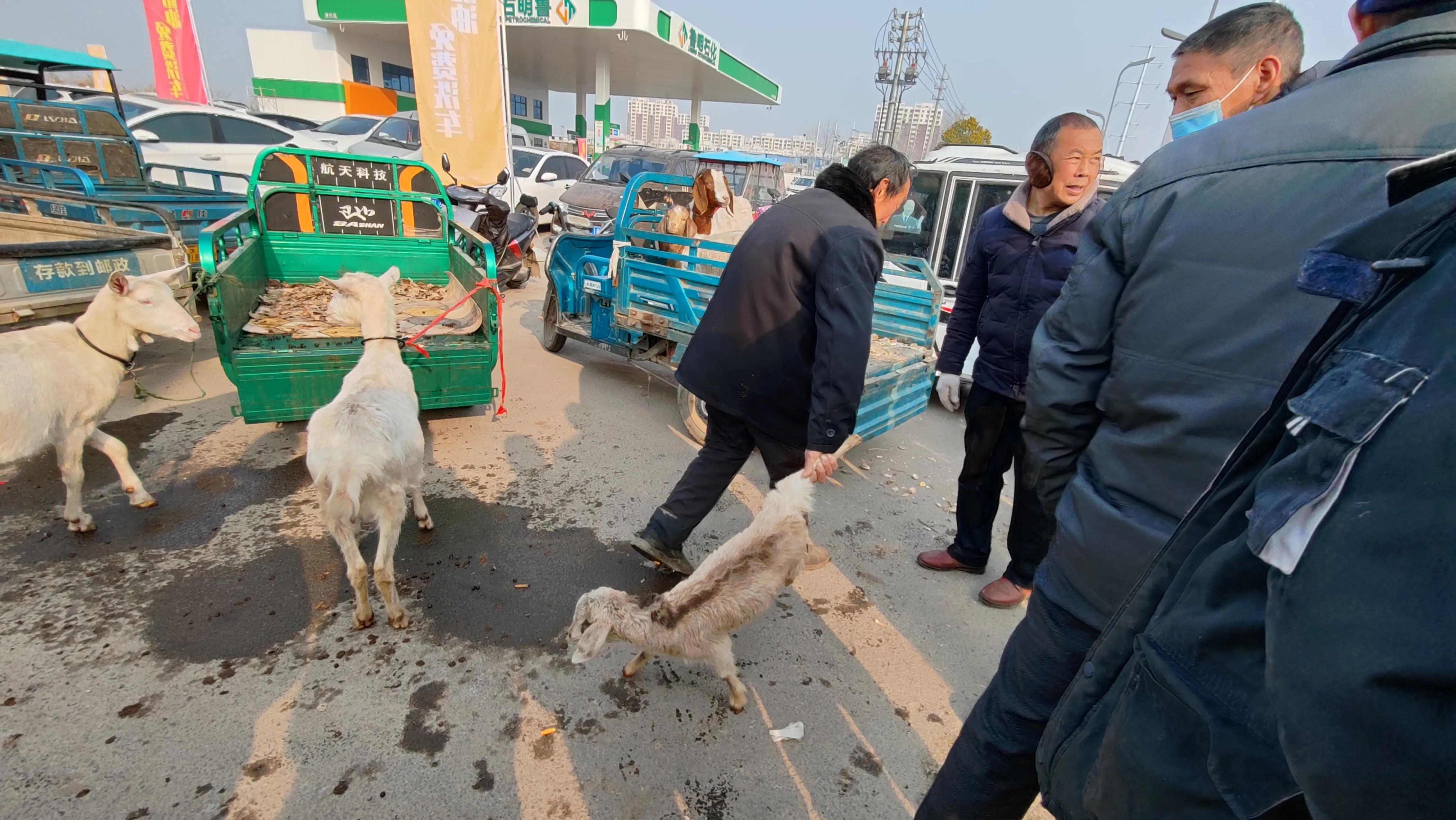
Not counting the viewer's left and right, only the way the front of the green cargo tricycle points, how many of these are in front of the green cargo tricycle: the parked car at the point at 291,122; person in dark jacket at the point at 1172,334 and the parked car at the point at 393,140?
2

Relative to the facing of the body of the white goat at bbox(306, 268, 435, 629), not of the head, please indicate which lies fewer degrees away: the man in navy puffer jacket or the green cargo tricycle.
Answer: the green cargo tricycle

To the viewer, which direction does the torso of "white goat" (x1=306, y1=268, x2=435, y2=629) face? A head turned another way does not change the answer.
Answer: away from the camera

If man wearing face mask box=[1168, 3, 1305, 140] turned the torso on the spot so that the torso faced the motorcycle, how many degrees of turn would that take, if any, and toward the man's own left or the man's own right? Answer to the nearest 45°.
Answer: approximately 45° to the man's own right

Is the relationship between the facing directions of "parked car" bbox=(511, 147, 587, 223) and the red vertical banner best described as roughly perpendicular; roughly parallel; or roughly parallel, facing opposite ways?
roughly perpendicular

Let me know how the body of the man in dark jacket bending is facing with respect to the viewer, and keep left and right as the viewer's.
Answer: facing away from the viewer and to the right of the viewer

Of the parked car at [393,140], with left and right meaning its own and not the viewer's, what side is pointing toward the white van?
left

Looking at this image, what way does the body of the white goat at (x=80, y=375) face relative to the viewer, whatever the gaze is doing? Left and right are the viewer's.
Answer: facing to the right of the viewer

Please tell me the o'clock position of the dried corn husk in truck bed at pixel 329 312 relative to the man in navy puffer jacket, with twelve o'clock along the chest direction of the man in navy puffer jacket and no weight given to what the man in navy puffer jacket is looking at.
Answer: The dried corn husk in truck bed is roughly at 3 o'clock from the man in navy puffer jacket.

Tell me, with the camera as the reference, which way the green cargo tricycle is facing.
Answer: facing away from the viewer

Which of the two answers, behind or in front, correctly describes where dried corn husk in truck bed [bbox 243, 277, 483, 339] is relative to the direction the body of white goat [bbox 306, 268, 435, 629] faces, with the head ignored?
in front

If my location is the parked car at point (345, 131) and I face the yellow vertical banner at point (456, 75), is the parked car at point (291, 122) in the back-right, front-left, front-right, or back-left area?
back-right
